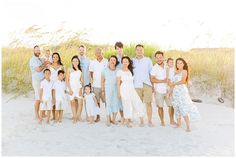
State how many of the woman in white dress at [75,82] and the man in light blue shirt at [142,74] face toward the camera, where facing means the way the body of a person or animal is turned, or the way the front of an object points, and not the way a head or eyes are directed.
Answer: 2

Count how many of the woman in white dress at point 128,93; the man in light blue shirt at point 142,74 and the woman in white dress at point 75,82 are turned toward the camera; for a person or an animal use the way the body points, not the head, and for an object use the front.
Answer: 3

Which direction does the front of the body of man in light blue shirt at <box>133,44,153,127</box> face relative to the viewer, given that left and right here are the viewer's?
facing the viewer

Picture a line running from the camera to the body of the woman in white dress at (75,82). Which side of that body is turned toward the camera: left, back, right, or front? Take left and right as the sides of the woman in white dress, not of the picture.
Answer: front

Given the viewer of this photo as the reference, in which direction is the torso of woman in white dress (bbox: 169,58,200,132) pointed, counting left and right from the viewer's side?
facing the viewer and to the left of the viewer

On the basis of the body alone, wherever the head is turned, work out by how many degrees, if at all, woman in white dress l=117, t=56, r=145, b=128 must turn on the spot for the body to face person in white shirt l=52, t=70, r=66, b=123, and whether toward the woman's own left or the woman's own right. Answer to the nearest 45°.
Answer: approximately 90° to the woman's own right

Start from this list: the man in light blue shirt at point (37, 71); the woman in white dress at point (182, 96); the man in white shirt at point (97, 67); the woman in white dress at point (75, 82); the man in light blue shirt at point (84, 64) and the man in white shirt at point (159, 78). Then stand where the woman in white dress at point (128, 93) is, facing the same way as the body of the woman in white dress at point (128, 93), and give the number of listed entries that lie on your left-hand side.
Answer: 2
